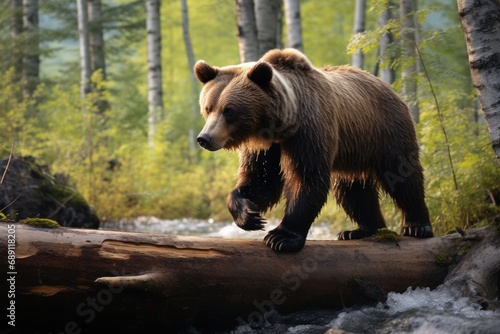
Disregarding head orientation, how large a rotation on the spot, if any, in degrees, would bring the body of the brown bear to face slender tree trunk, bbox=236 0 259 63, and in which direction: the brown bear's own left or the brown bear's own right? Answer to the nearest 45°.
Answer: approximately 135° to the brown bear's own right

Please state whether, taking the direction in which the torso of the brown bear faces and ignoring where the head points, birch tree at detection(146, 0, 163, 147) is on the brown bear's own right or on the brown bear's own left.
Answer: on the brown bear's own right

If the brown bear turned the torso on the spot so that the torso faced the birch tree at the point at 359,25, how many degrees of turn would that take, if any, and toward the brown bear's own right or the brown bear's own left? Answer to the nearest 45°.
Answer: approximately 135° to the brown bear's own right

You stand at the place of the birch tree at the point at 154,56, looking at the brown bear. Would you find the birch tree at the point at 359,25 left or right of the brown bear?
left

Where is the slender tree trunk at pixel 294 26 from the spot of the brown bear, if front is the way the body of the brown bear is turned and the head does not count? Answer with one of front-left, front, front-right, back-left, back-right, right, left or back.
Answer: back-right

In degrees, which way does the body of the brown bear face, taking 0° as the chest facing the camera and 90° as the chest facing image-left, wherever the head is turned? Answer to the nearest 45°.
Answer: approximately 45°

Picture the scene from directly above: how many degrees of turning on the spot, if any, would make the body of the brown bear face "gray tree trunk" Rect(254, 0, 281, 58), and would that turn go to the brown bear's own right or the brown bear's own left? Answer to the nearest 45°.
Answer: approximately 135° to the brown bear's own right
